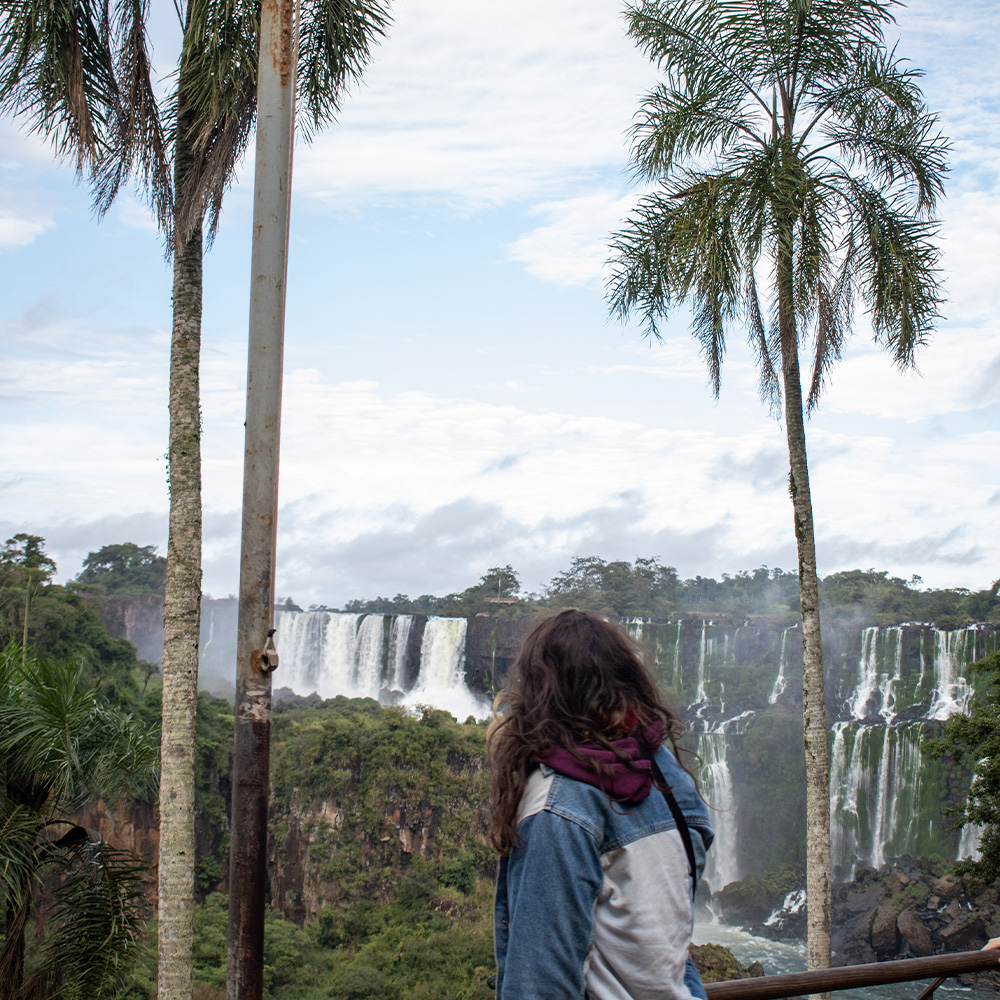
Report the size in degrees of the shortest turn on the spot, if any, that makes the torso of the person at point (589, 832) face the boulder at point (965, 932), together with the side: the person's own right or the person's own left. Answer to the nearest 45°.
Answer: approximately 45° to the person's own right

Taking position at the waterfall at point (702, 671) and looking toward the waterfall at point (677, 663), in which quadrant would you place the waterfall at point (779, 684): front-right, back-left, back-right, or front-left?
back-left

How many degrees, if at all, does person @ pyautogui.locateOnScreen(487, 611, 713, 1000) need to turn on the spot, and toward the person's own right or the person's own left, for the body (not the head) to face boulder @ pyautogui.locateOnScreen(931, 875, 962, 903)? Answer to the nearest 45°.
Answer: approximately 45° to the person's own right

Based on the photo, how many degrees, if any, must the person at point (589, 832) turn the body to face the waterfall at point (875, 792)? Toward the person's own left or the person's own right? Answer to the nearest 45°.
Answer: approximately 45° to the person's own right

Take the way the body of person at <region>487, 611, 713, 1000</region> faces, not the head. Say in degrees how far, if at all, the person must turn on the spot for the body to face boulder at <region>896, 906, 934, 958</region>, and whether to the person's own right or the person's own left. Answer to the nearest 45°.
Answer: approximately 45° to the person's own right

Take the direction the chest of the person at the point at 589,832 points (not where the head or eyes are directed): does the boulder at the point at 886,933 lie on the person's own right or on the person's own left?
on the person's own right

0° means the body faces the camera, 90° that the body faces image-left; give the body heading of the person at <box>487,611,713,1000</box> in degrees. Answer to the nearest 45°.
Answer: approximately 135°

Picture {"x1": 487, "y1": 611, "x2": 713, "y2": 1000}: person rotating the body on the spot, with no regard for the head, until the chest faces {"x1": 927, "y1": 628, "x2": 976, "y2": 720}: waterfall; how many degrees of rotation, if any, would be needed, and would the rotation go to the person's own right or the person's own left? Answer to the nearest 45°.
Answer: approximately 45° to the person's own right

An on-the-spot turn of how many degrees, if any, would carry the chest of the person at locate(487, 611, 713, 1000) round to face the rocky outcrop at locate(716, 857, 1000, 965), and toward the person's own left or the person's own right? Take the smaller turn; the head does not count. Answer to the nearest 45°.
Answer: approximately 45° to the person's own right

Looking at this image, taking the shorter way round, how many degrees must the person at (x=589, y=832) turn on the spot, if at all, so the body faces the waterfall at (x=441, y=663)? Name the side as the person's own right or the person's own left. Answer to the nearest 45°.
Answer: approximately 45° to the person's own right
